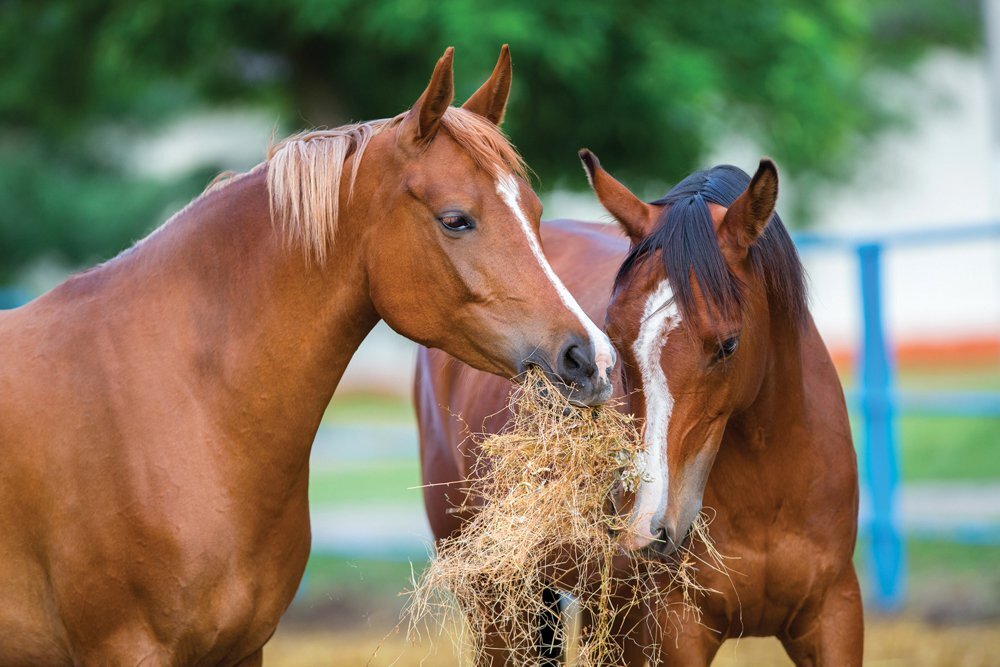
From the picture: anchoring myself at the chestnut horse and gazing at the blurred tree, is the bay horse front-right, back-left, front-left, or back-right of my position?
front-right

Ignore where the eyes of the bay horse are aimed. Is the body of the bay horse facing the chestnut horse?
no

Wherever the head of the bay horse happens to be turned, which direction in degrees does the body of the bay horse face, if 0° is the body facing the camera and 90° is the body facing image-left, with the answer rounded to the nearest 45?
approximately 315°

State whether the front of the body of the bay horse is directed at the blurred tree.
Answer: no

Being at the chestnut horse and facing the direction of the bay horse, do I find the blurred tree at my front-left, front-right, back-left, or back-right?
front-left
